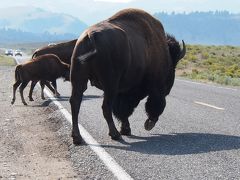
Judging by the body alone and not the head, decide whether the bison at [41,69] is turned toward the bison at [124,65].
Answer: no

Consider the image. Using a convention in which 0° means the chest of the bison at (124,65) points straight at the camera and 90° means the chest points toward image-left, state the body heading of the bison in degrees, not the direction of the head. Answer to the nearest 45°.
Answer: approximately 225°

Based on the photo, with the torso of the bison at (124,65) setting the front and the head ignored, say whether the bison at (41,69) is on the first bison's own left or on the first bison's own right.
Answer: on the first bison's own left
